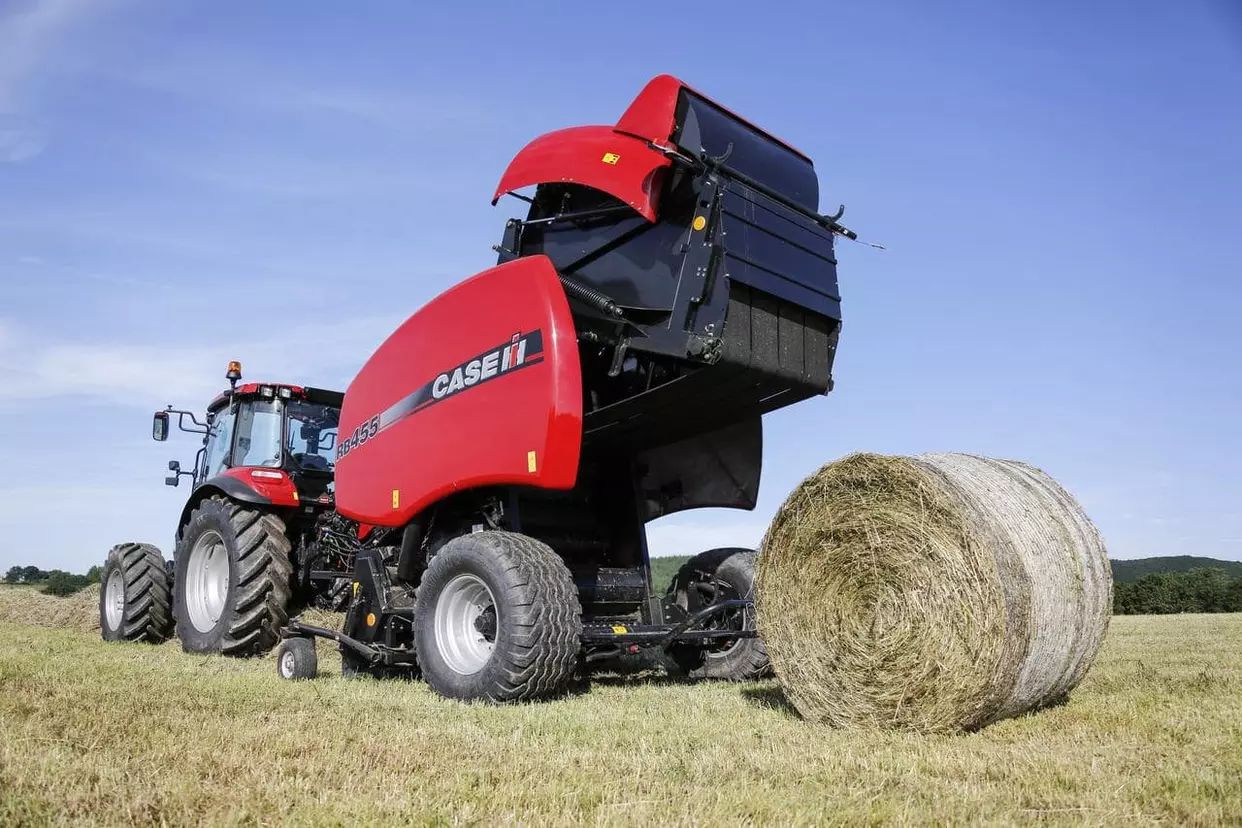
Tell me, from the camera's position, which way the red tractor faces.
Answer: facing away from the viewer and to the left of the viewer

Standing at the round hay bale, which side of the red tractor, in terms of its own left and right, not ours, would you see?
back
